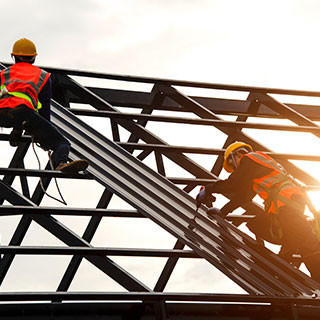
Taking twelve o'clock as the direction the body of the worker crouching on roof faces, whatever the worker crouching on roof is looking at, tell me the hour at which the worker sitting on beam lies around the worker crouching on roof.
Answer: The worker sitting on beam is roughly at 11 o'clock from the worker crouching on roof.

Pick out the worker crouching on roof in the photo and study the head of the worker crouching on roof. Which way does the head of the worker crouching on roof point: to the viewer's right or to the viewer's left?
to the viewer's left

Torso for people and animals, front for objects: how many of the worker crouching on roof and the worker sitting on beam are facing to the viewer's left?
1

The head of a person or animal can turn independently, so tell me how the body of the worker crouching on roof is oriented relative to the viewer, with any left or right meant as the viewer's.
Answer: facing to the left of the viewer
